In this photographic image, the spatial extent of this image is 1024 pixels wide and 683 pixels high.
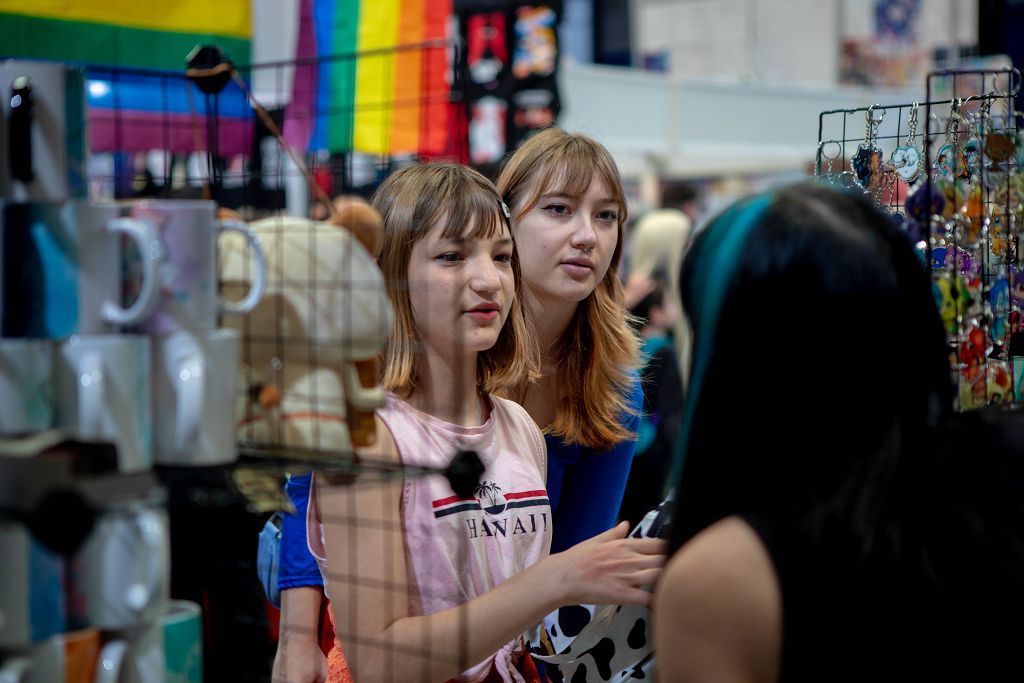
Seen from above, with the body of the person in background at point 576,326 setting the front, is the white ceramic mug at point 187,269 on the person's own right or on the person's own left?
on the person's own right

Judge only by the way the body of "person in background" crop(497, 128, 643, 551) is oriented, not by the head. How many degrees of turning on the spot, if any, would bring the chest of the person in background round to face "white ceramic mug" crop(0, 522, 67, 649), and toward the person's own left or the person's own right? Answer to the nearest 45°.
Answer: approximately 45° to the person's own right

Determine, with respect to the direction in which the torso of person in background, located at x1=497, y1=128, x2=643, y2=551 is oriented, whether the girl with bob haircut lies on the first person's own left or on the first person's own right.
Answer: on the first person's own right

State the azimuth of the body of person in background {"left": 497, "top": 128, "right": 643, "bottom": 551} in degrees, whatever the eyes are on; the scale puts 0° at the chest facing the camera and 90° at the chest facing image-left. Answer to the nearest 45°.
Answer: approximately 315°

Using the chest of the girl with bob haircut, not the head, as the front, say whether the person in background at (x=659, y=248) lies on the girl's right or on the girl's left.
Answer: on the girl's left

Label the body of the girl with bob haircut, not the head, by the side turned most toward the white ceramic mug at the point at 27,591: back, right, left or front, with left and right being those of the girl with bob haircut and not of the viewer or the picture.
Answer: right

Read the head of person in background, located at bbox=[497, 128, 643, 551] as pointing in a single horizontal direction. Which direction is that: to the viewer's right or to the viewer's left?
to the viewer's right

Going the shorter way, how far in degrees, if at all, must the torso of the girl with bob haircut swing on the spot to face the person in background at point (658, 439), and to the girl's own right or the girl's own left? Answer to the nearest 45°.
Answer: approximately 135° to the girl's own left
